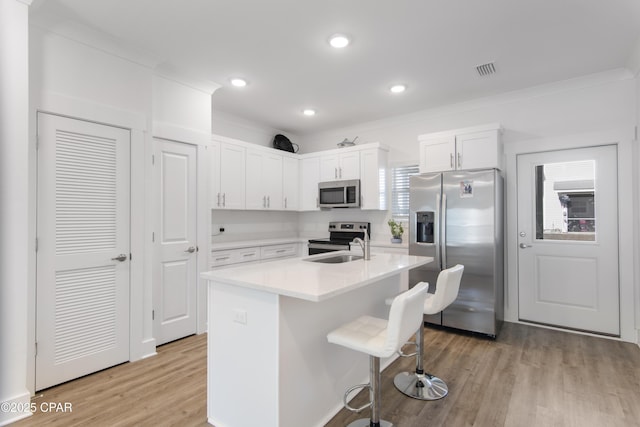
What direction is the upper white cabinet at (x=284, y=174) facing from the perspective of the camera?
toward the camera

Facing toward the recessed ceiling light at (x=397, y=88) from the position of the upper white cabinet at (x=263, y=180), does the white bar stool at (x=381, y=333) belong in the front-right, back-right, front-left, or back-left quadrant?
front-right

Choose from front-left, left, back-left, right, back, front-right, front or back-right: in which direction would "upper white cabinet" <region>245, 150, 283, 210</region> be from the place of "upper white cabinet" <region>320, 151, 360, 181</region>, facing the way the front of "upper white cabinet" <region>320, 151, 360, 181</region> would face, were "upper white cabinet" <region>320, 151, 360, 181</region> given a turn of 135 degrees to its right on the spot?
left

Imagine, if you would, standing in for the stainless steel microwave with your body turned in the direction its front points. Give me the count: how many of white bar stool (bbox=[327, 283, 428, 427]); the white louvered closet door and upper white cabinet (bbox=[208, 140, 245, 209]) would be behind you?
0

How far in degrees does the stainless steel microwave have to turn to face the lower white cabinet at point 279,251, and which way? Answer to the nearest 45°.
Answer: approximately 45° to its right

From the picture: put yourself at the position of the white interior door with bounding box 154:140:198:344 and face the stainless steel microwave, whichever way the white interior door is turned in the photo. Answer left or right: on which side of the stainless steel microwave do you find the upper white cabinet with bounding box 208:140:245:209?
left

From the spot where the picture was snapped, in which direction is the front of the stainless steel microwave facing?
facing the viewer and to the left of the viewer

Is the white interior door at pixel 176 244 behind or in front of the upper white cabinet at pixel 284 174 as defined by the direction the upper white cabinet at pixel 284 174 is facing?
in front

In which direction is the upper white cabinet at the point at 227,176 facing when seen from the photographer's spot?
facing the viewer and to the right of the viewer

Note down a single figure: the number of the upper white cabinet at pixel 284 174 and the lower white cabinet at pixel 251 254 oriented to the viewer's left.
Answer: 0

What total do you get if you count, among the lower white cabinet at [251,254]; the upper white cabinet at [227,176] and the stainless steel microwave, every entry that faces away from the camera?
0

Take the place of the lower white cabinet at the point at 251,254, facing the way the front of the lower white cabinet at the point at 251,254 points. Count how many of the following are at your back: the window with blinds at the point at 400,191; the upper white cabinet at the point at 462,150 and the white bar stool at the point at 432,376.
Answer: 0

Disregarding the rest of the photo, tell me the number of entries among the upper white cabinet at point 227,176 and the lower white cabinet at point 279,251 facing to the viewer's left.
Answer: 0

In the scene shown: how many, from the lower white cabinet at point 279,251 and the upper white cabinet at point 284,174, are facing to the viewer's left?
0
